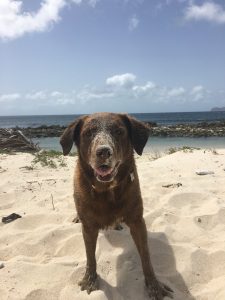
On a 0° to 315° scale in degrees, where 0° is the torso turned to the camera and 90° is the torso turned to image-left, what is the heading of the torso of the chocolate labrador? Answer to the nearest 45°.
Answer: approximately 0°
